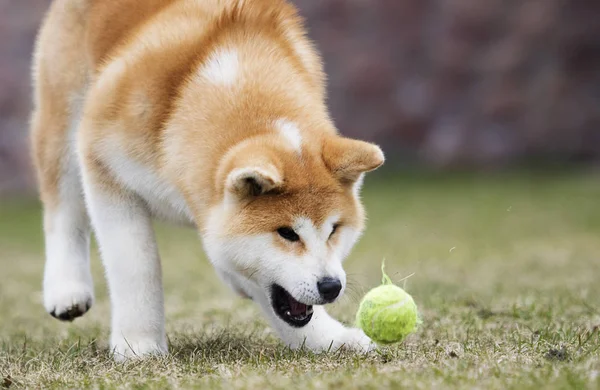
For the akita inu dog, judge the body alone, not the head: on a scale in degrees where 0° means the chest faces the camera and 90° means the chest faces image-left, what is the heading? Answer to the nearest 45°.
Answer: approximately 315°

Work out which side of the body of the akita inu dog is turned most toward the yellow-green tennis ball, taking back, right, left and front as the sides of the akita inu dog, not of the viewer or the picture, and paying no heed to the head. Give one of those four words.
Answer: front
